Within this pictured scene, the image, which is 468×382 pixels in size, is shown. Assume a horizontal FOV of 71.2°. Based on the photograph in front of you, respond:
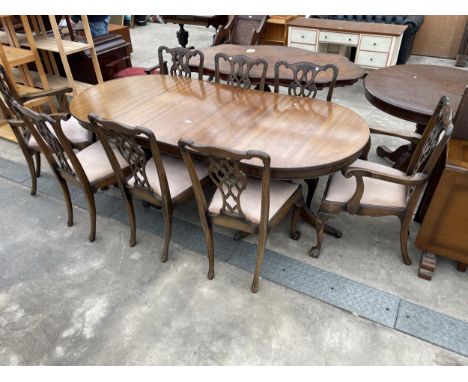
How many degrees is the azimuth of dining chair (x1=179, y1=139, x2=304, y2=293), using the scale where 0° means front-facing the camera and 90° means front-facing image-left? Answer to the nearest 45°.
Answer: approximately 225°

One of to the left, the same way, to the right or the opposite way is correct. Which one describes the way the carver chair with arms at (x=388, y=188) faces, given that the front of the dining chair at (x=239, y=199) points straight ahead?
to the left

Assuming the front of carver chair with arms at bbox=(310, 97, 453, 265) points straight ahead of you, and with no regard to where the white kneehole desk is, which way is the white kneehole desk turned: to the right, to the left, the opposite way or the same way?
to the left

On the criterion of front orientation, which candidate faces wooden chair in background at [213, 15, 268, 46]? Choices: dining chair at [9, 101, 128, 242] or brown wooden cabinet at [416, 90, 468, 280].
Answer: the dining chair

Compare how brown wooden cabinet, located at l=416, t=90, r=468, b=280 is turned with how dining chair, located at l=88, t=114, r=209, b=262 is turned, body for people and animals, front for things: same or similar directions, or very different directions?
very different directions

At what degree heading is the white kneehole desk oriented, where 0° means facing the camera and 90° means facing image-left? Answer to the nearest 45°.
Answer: approximately 0°

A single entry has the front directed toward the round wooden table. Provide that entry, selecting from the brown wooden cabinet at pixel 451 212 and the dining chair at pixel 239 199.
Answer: the dining chair

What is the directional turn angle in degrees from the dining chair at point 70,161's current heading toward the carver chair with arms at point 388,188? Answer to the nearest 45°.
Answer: approximately 90° to its right

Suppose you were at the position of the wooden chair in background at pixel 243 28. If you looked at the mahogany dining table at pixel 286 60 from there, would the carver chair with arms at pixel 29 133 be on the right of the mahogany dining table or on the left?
right

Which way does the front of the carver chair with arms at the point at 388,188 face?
to the viewer's left

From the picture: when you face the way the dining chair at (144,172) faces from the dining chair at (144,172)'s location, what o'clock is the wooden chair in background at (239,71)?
The wooden chair in background is roughly at 12 o'clock from the dining chair.

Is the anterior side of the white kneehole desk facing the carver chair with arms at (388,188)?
yes

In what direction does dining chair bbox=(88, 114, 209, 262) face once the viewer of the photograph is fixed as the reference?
facing away from the viewer and to the right of the viewer

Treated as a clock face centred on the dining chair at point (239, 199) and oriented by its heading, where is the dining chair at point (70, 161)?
the dining chair at point (70, 161) is roughly at 8 o'clock from the dining chair at point (239, 199).

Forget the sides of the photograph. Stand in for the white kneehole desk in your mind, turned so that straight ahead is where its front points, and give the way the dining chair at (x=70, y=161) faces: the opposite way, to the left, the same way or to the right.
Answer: the opposite way

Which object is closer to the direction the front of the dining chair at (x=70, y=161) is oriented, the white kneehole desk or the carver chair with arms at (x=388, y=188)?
the white kneehole desk
